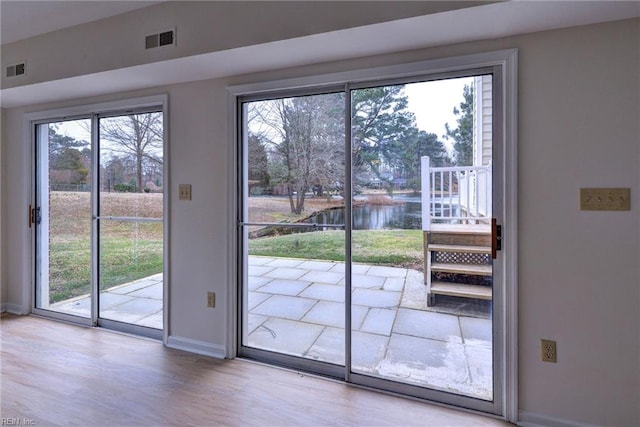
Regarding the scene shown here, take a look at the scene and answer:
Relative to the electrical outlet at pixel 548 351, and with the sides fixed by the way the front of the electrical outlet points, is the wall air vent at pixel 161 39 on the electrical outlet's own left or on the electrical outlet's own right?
on the electrical outlet's own right

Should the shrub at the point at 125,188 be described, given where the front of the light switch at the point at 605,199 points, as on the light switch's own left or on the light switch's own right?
on the light switch's own right

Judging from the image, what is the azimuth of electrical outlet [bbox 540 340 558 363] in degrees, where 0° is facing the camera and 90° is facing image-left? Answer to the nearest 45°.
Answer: approximately 0°

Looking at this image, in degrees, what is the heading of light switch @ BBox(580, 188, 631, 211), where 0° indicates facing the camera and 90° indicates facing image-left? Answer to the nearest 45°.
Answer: approximately 0°

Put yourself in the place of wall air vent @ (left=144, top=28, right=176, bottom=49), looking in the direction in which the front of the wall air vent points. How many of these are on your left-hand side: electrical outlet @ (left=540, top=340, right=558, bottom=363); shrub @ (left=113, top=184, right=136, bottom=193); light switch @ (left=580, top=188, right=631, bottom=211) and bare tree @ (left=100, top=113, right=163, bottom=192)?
2

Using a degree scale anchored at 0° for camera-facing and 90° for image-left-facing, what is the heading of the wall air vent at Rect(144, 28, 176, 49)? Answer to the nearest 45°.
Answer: approximately 45°

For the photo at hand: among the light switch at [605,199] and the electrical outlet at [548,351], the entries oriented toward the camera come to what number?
2
